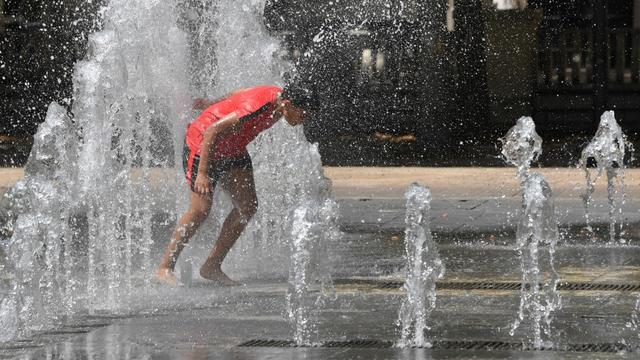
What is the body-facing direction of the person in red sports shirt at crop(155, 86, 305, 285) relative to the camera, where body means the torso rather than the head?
to the viewer's right

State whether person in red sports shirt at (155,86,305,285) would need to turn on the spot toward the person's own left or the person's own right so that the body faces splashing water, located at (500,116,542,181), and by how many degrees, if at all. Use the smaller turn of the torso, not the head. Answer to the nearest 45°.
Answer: approximately 45° to the person's own left
